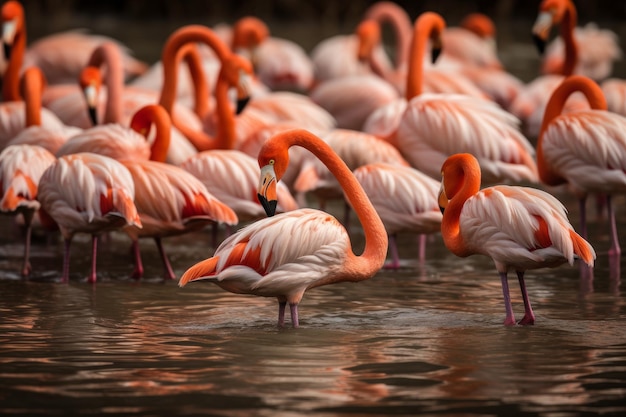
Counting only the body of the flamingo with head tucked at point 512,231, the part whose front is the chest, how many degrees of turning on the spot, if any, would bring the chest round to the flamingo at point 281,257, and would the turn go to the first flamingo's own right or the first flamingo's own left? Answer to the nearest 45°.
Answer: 0° — it already faces it

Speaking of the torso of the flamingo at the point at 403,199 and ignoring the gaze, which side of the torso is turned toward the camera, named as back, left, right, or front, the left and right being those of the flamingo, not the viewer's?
left

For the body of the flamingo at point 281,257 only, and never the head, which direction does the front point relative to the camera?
to the viewer's right

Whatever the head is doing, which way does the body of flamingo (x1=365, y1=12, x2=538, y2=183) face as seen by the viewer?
to the viewer's left

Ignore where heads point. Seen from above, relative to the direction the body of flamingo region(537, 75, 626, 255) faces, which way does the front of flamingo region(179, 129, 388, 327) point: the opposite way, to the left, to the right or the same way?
the opposite way

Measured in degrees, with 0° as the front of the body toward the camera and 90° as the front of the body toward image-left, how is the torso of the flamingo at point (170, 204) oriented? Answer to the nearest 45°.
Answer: approximately 90°

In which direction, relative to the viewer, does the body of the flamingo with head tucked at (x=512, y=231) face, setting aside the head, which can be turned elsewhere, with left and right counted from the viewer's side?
facing to the left of the viewer

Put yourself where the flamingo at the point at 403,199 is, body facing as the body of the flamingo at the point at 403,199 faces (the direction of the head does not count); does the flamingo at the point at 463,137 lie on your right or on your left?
on your right

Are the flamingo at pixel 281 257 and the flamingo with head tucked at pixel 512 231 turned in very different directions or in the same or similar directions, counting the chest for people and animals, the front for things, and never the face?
very different directions

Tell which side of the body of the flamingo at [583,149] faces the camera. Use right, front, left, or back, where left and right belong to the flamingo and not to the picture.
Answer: left
